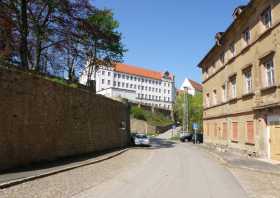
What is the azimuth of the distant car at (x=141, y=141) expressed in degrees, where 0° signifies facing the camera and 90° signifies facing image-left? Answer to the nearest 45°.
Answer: approximately 315°

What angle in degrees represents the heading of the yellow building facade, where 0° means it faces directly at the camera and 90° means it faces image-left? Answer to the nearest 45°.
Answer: approximately 45°

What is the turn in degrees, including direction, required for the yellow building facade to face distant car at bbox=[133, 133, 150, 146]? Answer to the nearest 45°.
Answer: approximately 90° to its right

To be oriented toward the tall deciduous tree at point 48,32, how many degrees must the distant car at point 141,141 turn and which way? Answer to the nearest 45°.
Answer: approximately 90° to its right

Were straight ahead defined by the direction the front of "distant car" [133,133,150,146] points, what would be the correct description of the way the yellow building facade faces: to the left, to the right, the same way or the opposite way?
to the right

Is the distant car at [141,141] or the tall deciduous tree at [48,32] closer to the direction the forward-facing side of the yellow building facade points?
the tall deciduous tree

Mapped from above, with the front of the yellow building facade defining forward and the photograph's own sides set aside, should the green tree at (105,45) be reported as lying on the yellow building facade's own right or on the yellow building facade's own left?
on the yellow building facade's own right
